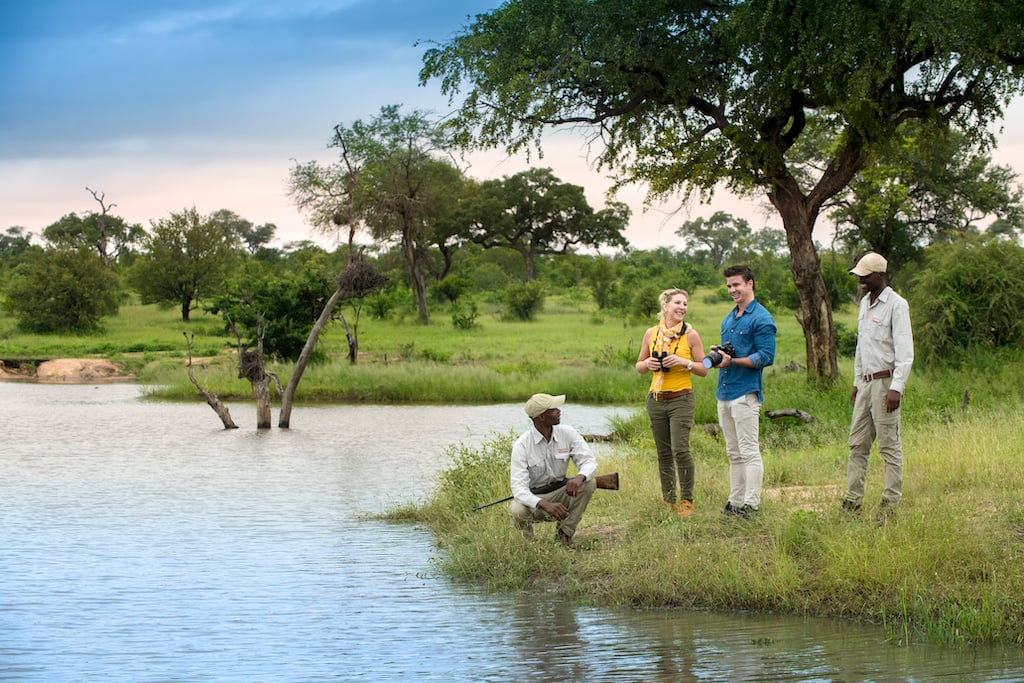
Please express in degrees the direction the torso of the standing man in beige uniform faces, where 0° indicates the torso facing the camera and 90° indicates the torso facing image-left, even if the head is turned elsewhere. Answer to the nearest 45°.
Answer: approximately 45°

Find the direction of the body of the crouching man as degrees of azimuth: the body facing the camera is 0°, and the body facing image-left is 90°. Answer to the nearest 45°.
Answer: approximately 315°

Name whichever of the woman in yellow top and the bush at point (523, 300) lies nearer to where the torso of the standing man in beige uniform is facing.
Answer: the woman in yellow top

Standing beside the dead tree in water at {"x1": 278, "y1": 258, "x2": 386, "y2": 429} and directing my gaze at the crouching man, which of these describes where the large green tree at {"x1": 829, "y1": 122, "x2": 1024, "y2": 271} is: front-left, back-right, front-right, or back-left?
back-left

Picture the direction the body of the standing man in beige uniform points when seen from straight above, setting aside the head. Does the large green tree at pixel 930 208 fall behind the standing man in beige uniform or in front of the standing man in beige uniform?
behind

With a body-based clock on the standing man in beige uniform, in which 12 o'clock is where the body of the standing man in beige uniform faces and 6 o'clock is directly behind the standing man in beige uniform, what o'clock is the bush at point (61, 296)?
The bush is roughly at 3 o'clock from the standing man in beige uniform.

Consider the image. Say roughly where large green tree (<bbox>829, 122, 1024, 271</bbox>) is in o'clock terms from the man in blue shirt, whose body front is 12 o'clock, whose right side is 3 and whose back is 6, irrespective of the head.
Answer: The large green tree is roughly at 5 o'clock from the man in blue shirt.

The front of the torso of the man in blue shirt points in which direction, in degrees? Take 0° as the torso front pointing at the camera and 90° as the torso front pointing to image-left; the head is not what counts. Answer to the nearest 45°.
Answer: approximately 45°

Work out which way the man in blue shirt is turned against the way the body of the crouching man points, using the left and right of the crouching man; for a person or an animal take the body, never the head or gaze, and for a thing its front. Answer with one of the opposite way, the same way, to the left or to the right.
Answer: to the right
